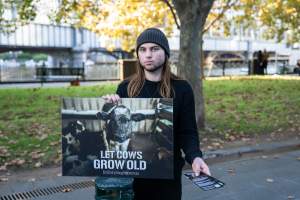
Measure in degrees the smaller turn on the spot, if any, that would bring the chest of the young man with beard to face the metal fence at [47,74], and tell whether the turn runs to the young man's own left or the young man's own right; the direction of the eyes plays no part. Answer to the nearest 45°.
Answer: approximately 180°

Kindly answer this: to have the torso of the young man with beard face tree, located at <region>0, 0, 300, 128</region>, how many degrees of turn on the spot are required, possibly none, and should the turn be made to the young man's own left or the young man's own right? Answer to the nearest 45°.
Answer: approximately 180°

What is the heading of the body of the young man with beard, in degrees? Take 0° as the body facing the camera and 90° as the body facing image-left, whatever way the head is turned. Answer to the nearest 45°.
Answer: approximately 0°
